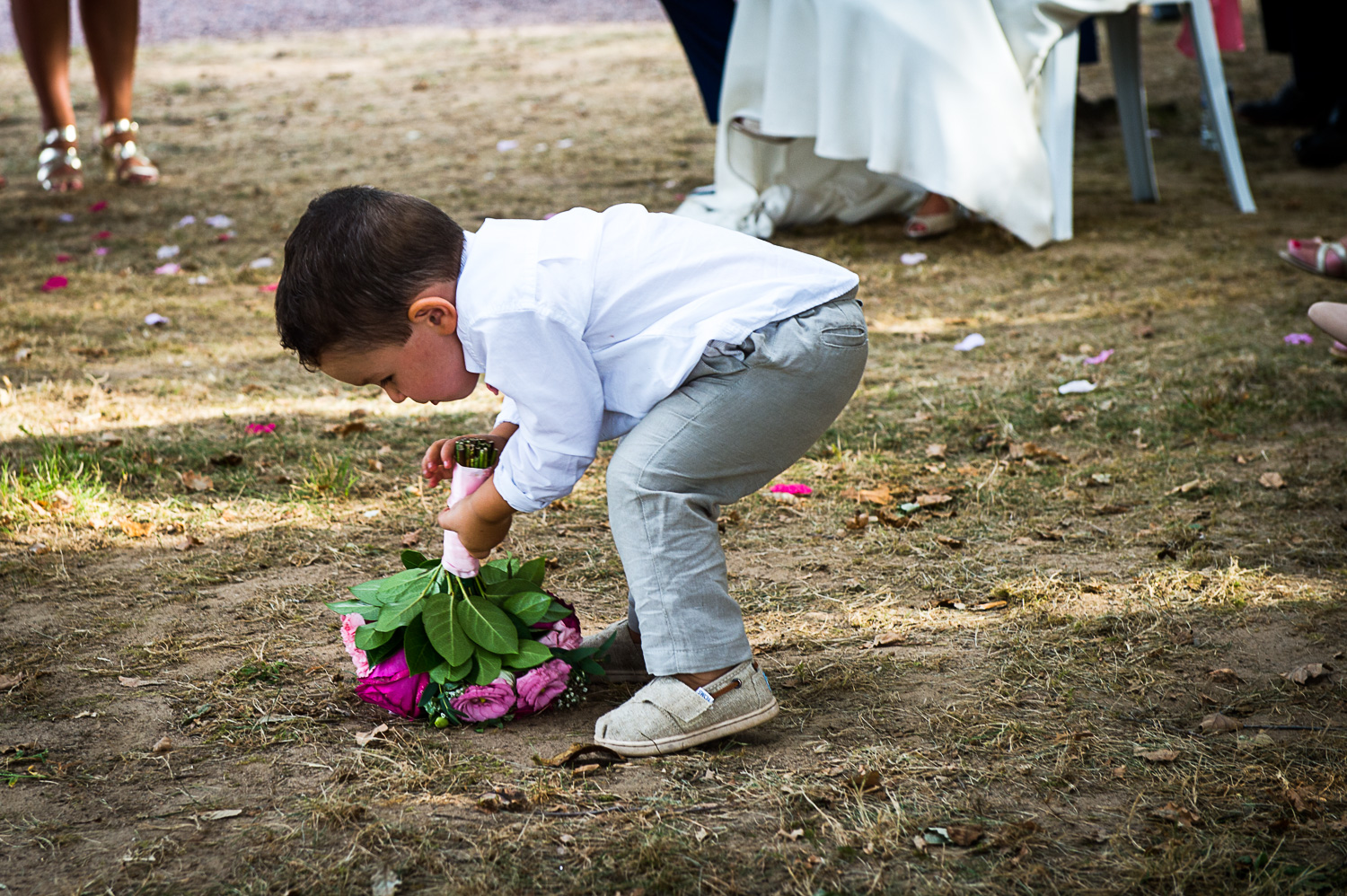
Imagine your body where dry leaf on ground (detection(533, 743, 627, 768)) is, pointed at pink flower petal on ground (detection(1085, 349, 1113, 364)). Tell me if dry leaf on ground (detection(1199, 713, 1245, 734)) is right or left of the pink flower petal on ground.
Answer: right

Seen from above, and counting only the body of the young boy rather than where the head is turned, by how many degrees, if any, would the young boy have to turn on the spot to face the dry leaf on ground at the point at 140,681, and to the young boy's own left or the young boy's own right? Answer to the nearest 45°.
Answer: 0° — they already face it

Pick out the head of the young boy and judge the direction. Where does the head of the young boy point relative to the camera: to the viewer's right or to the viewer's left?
to the viewer's left

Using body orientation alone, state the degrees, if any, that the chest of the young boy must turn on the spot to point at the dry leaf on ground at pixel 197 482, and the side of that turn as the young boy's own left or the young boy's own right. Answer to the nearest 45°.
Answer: approximately 45° to the young boy's own right

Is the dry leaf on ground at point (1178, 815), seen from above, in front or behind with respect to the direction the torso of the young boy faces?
behind

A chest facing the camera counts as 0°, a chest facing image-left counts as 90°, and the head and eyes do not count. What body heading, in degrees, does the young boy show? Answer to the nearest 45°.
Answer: approximately 90°

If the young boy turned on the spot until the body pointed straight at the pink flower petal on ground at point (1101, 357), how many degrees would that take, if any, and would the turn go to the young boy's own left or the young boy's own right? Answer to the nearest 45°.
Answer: approximately 135° to the young boy's own right
